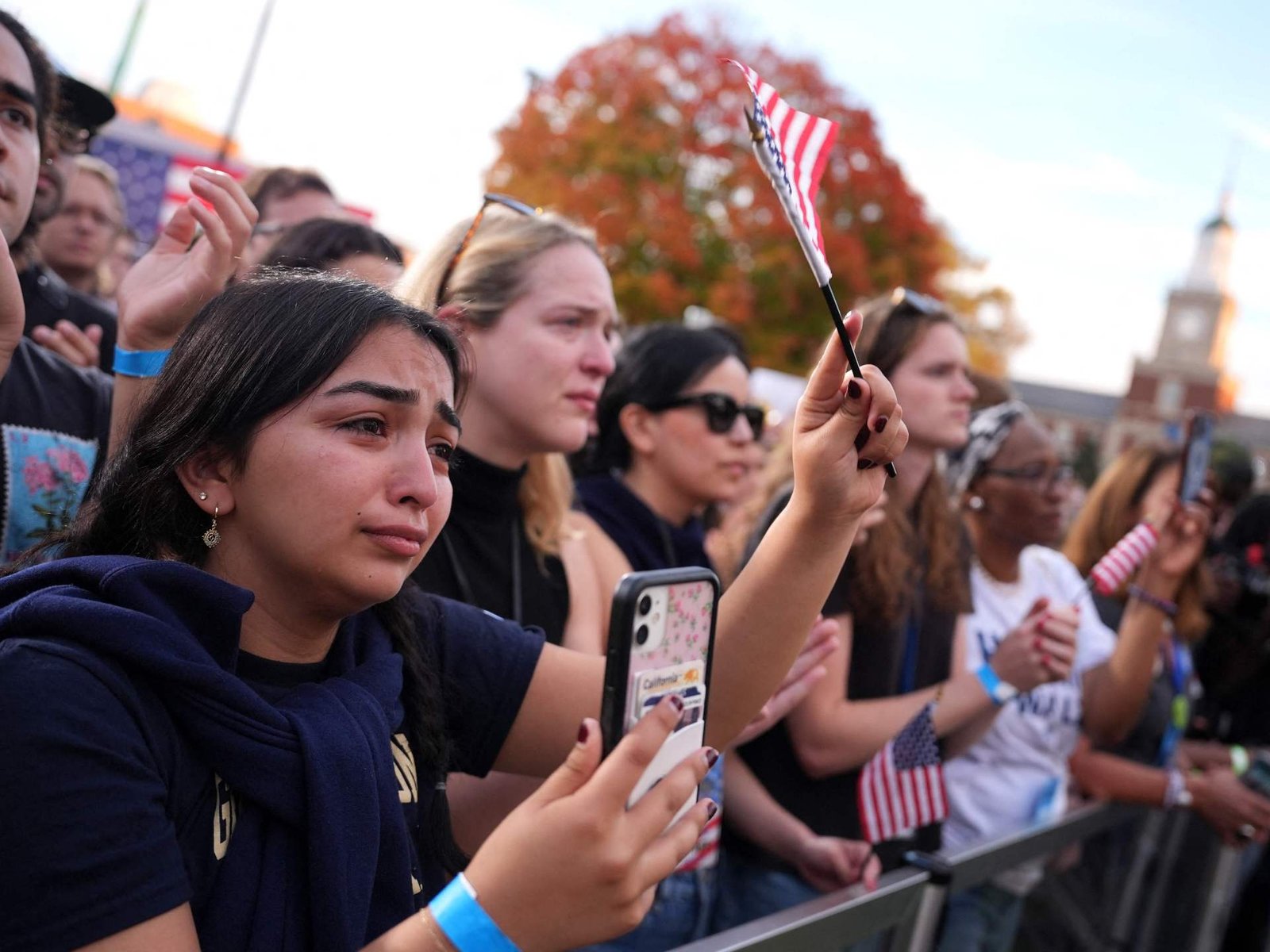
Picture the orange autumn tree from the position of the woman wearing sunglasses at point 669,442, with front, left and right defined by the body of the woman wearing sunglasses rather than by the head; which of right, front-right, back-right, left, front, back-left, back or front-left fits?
back-left

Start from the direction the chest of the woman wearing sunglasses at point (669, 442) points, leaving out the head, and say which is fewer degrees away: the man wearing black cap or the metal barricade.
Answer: the metal barricade

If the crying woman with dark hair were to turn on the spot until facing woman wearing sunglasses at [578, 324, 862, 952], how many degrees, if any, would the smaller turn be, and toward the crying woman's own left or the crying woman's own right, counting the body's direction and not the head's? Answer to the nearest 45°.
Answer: approximately 135° to the crying woman's own left

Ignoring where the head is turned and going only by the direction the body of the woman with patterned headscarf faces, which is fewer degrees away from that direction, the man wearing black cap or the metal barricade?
the metal barricade

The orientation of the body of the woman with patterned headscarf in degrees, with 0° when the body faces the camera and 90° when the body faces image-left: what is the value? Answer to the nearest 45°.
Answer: approximately 315°
